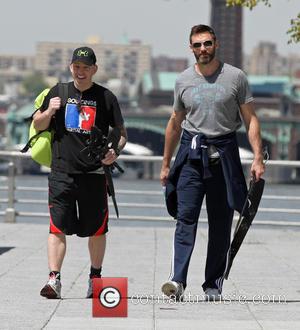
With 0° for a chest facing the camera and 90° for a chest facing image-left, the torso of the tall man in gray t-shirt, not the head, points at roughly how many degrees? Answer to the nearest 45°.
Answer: approximately 0°
